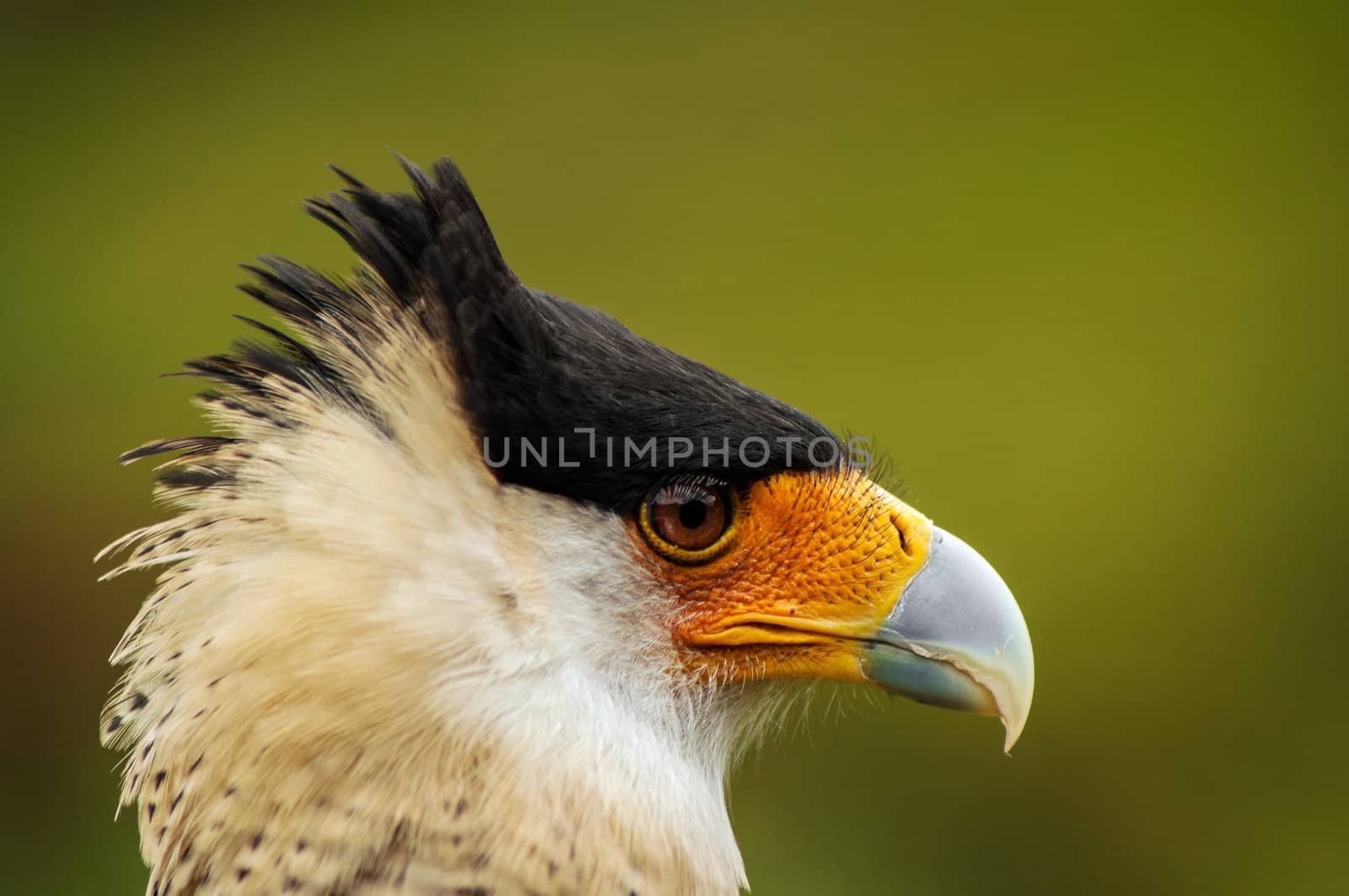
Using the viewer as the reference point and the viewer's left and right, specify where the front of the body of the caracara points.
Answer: facing to the right of the viewer
